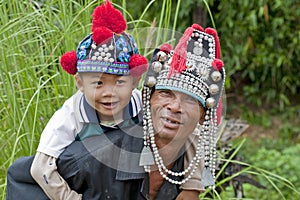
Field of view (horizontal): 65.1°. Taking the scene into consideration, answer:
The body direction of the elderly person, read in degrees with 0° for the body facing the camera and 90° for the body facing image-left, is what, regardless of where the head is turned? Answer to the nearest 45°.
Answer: approximately 315°
